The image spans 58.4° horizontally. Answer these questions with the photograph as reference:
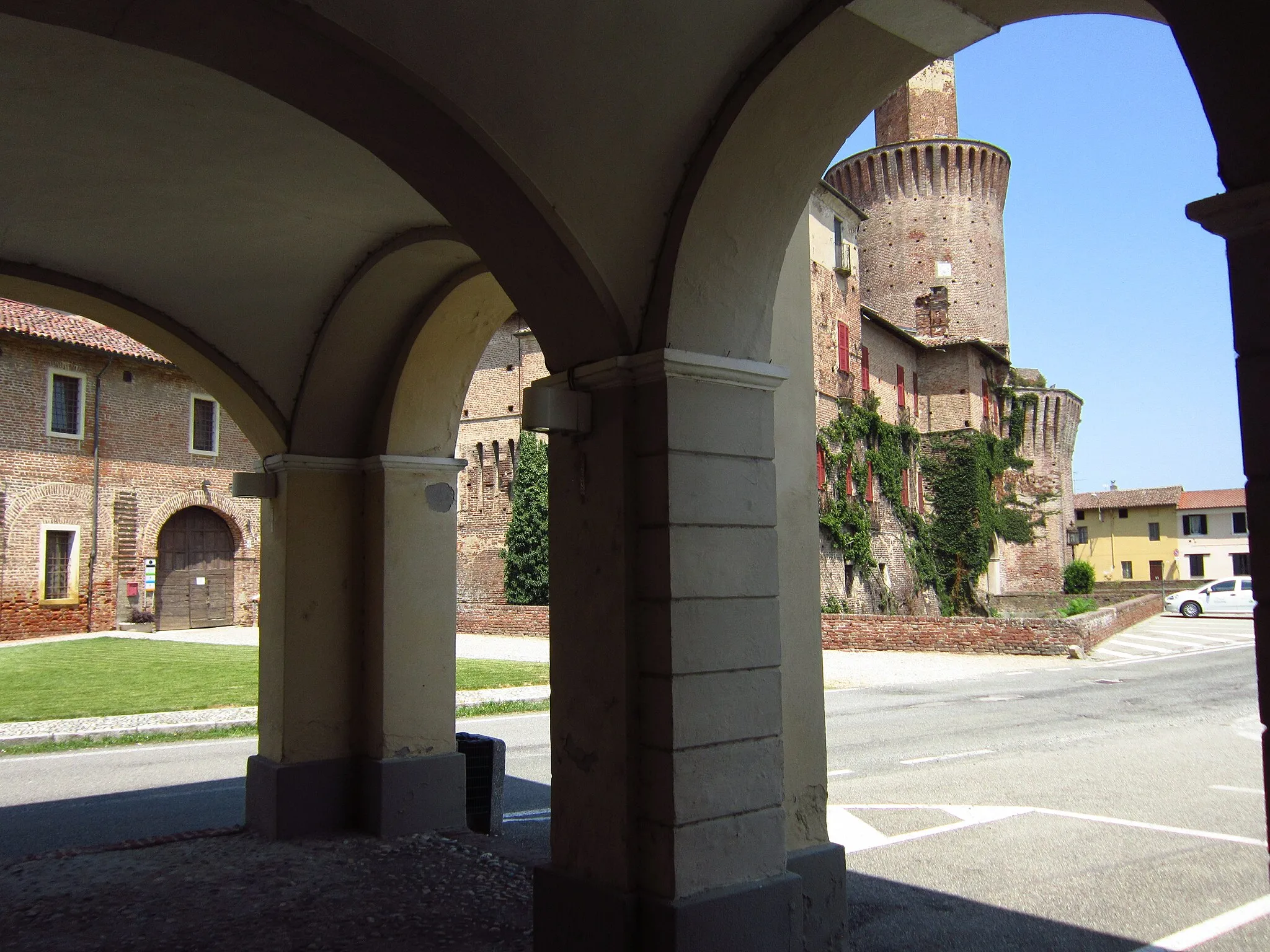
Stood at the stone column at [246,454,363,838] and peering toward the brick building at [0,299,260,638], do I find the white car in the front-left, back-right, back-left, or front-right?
front-right

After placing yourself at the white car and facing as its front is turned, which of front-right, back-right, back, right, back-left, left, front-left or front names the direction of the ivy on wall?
front

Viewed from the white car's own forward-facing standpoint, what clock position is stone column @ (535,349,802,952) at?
The stone column is roughly at 9 o'clock from the white car.

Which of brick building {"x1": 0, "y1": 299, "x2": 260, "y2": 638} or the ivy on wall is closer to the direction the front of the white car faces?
the ivy on wall

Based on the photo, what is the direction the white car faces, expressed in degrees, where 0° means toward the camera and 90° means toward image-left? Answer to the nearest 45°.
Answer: approximately 90°

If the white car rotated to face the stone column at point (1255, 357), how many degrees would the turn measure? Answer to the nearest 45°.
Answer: approximately 90° to its left

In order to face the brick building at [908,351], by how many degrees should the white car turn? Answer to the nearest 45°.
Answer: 0° — it already faces it
